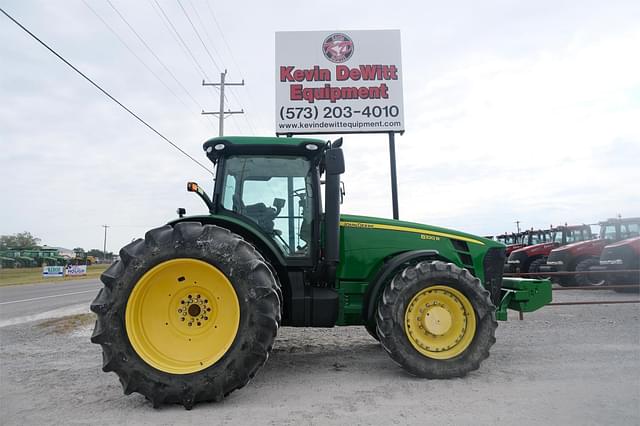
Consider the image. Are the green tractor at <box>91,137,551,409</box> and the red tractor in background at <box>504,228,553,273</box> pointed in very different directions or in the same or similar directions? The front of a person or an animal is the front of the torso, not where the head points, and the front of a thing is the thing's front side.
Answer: very different directions

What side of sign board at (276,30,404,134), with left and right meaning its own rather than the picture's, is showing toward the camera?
front

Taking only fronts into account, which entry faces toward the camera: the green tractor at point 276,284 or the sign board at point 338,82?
the sign board

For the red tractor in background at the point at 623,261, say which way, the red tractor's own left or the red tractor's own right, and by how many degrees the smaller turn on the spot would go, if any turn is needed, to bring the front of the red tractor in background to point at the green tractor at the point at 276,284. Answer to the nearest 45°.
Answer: approximately 45° to the red tractor's own left

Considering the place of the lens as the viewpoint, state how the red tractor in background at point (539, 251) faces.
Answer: facing the viewer and to the left of the viewer

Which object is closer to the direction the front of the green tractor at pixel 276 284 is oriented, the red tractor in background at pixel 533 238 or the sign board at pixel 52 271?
the red tractor in background

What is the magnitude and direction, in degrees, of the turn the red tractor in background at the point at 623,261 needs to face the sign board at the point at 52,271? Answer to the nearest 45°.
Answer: approximately 45° to its right

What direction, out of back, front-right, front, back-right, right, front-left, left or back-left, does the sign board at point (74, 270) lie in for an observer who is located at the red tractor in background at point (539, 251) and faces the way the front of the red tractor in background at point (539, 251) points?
front-right

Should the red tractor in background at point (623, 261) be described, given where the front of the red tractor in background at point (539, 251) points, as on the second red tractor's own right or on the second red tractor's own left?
on the second red tractor's own left

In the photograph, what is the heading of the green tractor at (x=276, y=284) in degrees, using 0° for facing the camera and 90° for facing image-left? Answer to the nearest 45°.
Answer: approximately 270°

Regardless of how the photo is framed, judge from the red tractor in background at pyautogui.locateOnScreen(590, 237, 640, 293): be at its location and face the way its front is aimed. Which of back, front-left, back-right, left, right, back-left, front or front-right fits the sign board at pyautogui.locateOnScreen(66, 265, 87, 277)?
front-right

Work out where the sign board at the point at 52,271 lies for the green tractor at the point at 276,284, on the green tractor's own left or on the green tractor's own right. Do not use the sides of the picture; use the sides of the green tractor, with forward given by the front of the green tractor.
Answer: on the green tractor's own left

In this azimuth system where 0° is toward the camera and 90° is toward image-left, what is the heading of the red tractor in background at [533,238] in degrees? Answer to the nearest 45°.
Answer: approximately 45°

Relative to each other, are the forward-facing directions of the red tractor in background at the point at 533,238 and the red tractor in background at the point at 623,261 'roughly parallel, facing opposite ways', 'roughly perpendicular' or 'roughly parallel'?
roughly parallel

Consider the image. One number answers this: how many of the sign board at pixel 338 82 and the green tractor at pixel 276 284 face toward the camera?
1
